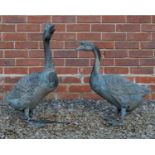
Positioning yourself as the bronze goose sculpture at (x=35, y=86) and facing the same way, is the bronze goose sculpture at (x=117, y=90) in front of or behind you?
in front

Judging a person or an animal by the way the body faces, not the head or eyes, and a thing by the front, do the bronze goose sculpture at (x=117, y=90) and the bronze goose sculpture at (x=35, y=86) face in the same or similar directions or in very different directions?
very different directions

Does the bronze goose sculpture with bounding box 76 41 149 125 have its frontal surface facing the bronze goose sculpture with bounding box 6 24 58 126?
yes

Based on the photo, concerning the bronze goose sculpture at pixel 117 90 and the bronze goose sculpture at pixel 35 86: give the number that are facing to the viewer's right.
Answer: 1

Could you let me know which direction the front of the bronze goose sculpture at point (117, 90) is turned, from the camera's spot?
facing to the left of the viewer

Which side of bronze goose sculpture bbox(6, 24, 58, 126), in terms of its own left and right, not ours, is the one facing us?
right

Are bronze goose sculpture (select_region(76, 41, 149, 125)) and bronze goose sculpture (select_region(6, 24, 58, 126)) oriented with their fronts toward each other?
yes
